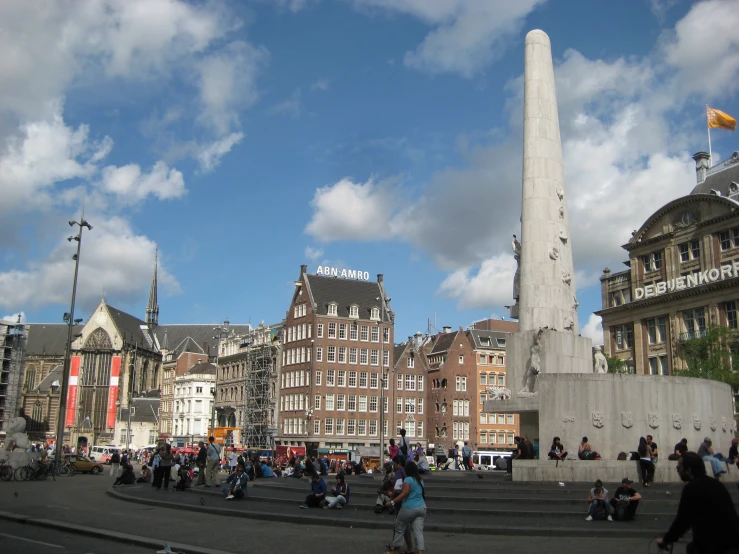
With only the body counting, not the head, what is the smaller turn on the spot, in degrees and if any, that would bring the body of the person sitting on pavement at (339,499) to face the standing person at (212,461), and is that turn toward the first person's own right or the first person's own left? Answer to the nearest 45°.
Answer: approximately 90° to the first person's own right

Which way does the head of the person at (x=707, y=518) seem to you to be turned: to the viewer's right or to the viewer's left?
to the viewer's left

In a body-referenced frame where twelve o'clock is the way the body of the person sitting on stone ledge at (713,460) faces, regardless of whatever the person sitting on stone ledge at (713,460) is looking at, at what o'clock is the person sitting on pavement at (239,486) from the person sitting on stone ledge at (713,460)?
the person sitting on pavement at (239,486) is roughly at 4 o'clock from the person sitting on stone ledge at (713,460).

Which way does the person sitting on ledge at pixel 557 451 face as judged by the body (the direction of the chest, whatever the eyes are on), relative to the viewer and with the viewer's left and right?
facing the viewer

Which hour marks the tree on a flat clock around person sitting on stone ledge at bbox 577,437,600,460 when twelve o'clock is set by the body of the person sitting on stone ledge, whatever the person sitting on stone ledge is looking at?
The tree is roughly at 8 o'clock from the person sitting on stone ledge.

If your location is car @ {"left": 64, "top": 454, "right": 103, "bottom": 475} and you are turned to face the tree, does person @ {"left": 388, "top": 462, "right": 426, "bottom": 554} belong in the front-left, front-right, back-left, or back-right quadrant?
front-right

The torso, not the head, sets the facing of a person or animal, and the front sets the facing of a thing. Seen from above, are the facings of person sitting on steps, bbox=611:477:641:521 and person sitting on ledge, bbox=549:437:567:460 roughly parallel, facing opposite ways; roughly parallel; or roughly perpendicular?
roughly parallel

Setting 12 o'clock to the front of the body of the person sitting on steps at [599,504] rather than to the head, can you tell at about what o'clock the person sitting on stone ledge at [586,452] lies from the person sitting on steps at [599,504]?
the person sitting on stone ledge at [586,452] is roughly at 6 o'clock from the person sitting on steps at [599,504].

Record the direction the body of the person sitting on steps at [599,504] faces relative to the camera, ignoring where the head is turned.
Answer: toward the camera

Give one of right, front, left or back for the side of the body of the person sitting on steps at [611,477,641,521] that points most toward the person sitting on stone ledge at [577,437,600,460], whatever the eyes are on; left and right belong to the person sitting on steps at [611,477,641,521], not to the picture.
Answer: back
